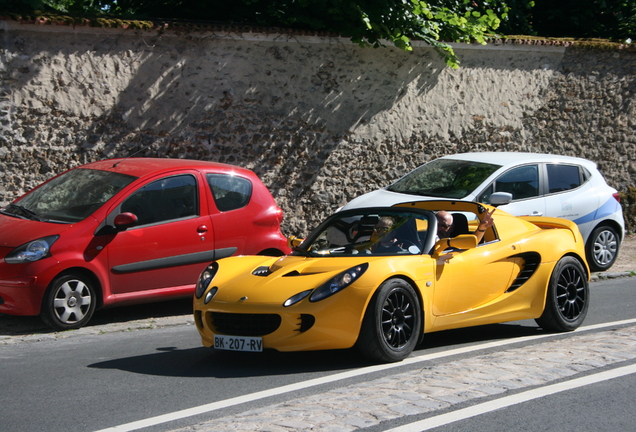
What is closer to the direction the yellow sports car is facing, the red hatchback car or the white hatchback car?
the red hatchback car

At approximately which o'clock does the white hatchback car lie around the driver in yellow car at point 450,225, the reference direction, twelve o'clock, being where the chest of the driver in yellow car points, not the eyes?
The white hatchback car is roughly at 5 o'clock from the driver in yellow car.

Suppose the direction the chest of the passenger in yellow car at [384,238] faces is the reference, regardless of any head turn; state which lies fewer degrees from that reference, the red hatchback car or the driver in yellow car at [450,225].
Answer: the red hatchback car

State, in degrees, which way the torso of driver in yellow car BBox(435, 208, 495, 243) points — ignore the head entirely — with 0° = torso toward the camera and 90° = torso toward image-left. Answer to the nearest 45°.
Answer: approximately 45°

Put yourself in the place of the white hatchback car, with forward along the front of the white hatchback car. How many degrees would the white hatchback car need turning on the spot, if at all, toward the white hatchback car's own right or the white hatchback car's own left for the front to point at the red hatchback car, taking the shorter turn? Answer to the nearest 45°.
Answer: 0° — it already faces it
